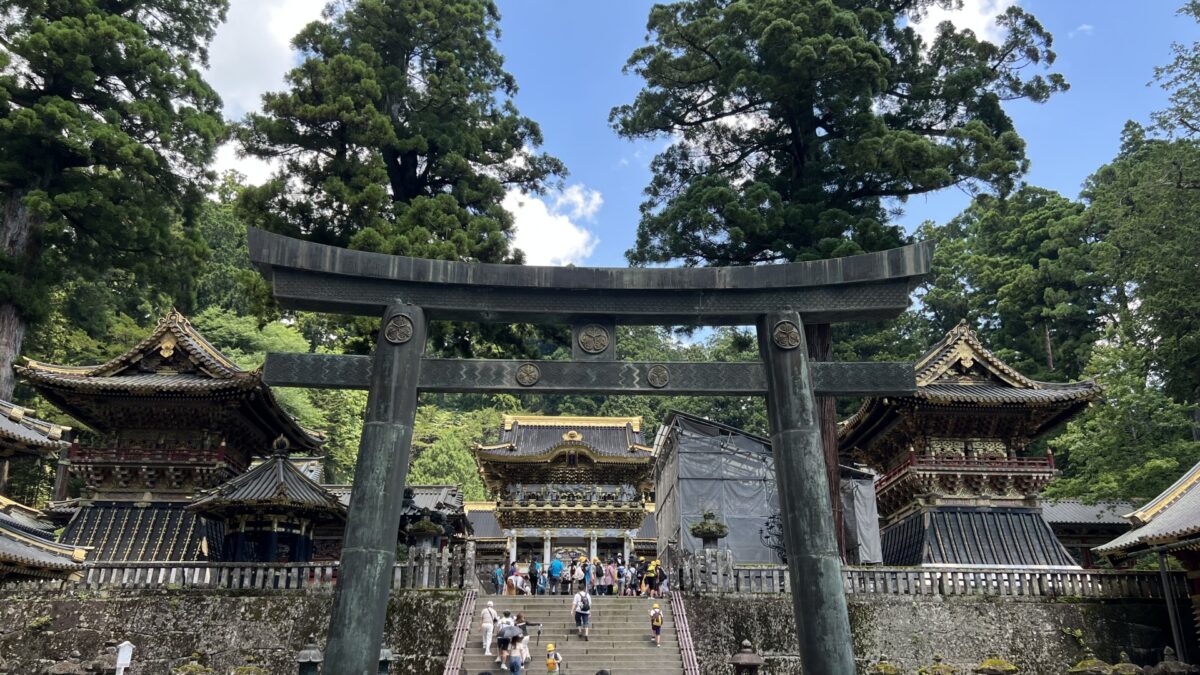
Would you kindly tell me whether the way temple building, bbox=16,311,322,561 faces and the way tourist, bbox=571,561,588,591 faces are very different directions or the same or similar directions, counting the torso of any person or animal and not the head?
very different directions

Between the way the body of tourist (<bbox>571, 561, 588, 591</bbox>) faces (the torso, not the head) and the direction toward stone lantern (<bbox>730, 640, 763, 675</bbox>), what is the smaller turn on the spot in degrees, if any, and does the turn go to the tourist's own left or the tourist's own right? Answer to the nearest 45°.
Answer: approximately 180°

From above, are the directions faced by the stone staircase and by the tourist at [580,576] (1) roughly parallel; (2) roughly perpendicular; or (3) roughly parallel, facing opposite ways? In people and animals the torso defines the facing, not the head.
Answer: roughly parallel, facing opposite ways

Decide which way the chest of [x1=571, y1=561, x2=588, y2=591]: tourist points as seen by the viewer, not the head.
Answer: away from the camera

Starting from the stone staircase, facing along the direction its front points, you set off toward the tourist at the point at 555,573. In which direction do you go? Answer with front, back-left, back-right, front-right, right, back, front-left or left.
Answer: back

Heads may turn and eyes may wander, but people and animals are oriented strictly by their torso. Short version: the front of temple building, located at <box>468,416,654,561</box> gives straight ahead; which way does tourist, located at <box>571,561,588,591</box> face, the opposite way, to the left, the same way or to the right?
the opposite way

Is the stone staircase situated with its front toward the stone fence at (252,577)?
no

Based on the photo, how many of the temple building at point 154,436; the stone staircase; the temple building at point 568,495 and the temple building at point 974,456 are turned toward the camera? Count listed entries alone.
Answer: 4

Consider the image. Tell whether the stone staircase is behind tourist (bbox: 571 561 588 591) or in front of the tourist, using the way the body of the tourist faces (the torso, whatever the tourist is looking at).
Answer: behind

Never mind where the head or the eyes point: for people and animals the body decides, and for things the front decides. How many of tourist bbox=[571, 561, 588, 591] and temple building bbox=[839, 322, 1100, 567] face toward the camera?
1

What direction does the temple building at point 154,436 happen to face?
toward the camera

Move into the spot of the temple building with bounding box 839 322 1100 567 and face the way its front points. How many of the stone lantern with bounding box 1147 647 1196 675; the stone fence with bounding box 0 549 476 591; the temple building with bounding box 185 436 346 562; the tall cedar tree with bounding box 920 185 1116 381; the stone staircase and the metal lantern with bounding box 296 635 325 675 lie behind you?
1

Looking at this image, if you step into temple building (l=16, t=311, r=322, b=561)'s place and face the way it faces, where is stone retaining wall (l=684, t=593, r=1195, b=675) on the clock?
The stone retaining wall is roughly at 10 o'clock from the temple building.

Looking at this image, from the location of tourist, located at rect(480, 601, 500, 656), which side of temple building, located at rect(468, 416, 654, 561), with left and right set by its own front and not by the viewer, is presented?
front

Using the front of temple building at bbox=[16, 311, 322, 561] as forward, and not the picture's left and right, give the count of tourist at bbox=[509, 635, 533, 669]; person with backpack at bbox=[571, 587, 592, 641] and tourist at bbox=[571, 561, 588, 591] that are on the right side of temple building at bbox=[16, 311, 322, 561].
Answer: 0

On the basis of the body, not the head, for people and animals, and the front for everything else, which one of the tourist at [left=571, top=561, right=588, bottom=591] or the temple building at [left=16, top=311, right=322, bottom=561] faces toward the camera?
the temple building

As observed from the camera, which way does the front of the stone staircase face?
facing the viewer

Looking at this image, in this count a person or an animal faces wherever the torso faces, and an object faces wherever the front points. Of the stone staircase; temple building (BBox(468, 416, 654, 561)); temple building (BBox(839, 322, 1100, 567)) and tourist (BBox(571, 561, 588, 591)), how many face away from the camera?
1

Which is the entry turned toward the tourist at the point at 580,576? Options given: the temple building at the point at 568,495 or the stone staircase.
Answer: the temple building

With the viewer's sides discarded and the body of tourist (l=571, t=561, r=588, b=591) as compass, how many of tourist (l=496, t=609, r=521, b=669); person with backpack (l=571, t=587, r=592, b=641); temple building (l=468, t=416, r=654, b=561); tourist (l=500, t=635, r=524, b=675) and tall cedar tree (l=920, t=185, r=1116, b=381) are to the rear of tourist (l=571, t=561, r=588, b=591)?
3

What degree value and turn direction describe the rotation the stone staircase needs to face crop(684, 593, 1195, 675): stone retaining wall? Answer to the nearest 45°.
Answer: approximately 90° to its left

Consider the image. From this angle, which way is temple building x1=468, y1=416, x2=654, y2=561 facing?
toward the camera
